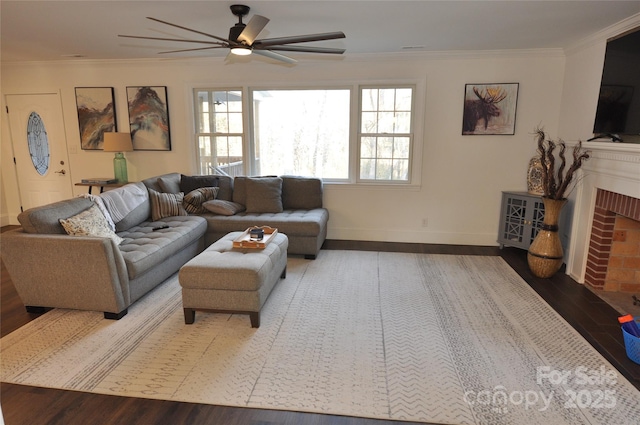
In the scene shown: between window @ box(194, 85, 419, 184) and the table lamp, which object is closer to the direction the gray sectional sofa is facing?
the window

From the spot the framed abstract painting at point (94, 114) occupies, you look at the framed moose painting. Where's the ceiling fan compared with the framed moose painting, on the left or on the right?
right

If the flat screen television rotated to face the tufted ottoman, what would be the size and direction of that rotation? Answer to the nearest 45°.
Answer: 0° — it already faces it

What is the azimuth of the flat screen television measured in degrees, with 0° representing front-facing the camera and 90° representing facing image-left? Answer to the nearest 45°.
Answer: approximately 45°

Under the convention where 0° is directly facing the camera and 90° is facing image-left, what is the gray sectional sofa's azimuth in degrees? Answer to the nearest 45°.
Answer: approximately 315°

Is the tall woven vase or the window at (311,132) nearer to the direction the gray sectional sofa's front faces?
the tall woven vase

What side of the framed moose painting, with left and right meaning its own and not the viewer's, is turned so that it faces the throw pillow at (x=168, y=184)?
right

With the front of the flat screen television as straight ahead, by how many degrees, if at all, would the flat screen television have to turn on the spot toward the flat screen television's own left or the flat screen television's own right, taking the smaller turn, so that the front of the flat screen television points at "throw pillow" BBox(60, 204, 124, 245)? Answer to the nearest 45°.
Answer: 0° — it already faces it

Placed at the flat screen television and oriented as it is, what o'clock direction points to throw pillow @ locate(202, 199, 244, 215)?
The throw pillow is roughly at 1 o'clock from the flat screen television.
